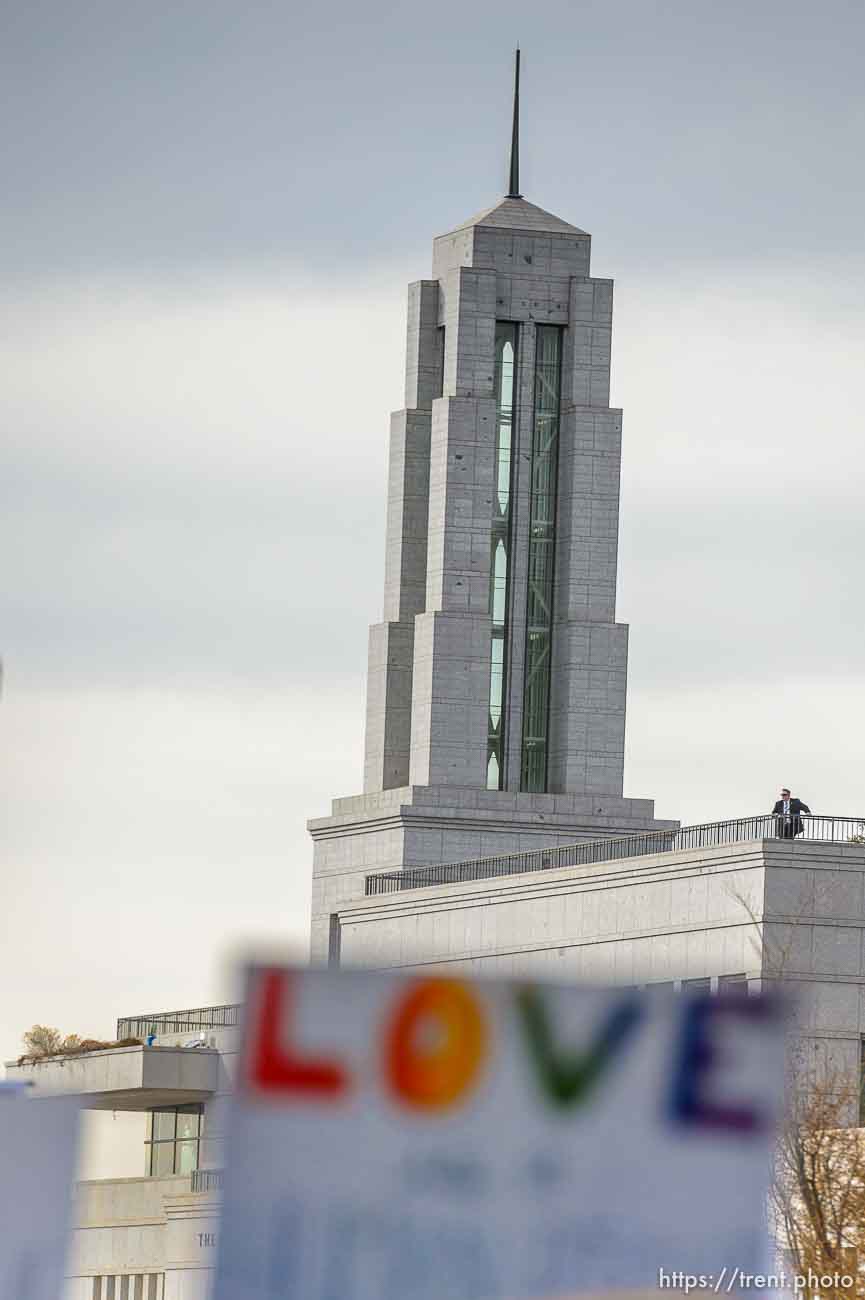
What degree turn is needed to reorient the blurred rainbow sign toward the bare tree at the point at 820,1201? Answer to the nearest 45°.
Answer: approximately 180°

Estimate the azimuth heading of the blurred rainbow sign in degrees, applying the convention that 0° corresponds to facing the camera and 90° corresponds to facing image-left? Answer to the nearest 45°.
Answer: approximately 0°
